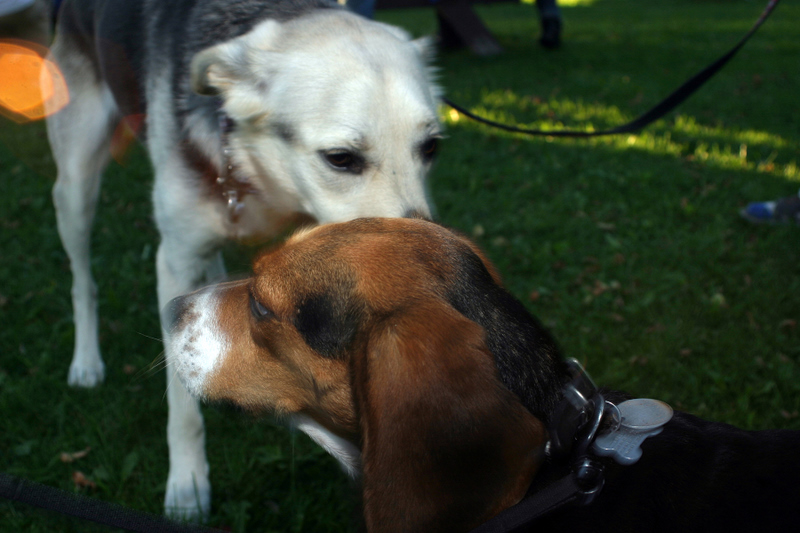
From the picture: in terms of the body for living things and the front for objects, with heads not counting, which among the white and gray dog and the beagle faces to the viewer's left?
the beagle

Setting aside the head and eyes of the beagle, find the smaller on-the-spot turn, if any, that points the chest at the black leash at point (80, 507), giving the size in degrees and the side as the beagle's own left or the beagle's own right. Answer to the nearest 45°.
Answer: approximately 45° to the beagle's own left

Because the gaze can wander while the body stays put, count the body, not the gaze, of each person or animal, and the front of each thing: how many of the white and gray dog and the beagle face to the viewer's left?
1

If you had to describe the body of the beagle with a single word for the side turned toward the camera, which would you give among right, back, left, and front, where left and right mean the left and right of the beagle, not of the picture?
left

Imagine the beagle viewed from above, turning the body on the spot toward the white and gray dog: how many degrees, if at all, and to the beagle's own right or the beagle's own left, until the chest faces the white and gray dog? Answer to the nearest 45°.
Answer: approximately 45° to the beagle's own right

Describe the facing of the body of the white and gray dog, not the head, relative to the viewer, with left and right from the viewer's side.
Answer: facing the viewer and to the right of the viewer

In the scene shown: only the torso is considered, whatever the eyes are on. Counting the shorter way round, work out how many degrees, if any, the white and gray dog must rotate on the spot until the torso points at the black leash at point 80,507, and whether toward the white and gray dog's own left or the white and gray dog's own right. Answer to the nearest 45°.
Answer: approximately 45° to the white and gray dog's own right
